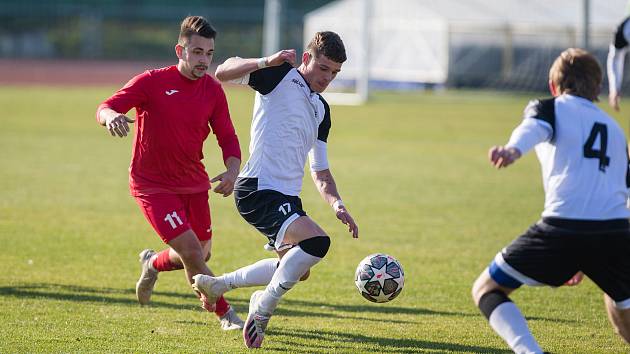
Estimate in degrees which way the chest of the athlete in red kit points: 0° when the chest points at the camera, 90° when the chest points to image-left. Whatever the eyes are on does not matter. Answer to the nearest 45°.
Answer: approximately 315°

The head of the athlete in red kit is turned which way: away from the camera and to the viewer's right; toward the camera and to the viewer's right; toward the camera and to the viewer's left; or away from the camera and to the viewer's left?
toward the camera and to the viewer's right
